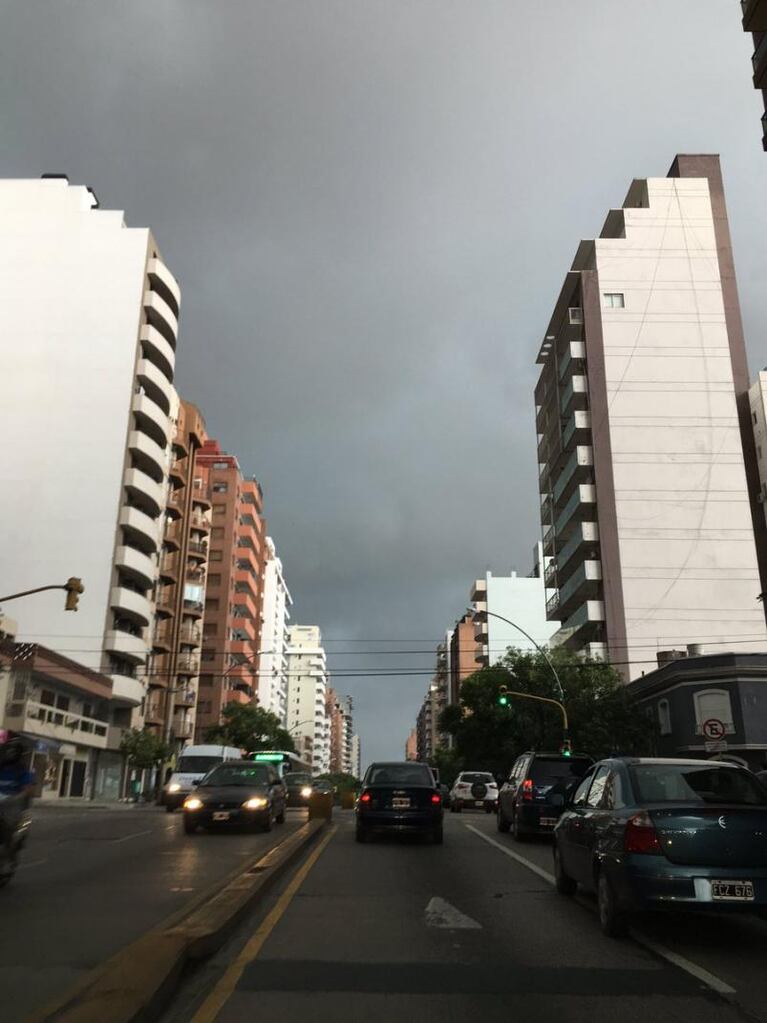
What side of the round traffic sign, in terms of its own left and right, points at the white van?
right

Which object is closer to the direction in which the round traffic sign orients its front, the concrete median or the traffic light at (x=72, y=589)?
the concrete median

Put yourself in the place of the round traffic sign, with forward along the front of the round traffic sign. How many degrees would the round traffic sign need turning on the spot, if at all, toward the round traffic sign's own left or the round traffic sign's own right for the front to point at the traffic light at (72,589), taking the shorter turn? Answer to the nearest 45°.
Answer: approximately 90° to the round traffic sign's own right

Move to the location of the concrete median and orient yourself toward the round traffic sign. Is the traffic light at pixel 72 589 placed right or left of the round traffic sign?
left

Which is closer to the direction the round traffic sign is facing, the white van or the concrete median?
the concrete median

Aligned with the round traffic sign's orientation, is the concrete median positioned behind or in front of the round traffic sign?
in front

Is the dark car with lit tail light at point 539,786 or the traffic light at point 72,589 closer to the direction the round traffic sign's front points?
the dark car with lit tail light

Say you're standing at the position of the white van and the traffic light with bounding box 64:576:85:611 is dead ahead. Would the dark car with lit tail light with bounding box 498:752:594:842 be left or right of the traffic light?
left

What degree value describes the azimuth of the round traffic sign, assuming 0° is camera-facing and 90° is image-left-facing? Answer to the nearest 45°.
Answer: approximately 0°

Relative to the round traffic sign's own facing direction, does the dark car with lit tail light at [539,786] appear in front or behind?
in front
